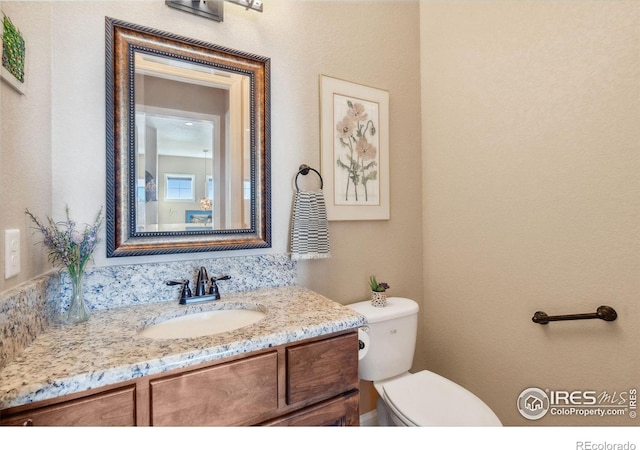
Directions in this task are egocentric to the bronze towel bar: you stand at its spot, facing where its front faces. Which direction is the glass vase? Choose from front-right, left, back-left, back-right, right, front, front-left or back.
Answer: front

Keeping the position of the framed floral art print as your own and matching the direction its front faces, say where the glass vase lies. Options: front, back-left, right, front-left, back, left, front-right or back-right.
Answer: right

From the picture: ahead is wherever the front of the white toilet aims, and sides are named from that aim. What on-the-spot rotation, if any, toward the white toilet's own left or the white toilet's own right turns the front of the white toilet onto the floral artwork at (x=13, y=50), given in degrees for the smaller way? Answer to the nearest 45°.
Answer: approximately 90° to the white toilet's own right

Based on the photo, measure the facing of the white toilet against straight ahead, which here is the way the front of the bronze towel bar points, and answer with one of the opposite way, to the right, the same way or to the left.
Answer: to the left

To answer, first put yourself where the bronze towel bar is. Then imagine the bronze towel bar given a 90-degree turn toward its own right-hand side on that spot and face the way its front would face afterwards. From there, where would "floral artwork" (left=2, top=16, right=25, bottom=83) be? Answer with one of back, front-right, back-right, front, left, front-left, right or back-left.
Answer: left

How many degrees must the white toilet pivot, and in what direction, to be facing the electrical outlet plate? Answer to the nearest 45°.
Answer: approximately 90° to its right

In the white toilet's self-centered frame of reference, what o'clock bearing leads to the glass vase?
The glass vase is roughly at 3 o'clock from the white toilet.

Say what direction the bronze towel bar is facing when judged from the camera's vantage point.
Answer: facing the viewer and to the left of the viewer

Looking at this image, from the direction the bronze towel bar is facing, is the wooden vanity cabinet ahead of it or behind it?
ahead

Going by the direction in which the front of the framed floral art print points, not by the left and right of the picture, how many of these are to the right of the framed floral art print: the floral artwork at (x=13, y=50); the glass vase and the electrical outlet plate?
3

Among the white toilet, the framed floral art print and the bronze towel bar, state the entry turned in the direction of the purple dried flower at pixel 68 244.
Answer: the bronze towel bar

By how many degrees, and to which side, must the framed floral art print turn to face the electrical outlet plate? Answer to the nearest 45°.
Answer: approximately 90° to its right

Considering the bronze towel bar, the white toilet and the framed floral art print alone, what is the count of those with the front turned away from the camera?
0

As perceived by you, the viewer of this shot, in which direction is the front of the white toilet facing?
facing the viewer and to the right of the viewer

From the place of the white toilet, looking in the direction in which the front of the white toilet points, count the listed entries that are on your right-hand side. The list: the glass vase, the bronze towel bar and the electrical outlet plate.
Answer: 2
